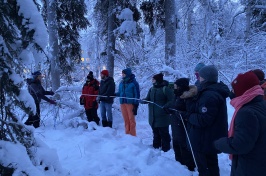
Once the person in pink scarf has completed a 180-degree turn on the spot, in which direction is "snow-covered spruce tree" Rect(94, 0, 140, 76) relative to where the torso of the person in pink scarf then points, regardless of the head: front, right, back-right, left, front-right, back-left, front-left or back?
back-left

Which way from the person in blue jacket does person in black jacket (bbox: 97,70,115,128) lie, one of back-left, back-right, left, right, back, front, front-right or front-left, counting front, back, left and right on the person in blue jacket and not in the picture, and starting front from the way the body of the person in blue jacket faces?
right

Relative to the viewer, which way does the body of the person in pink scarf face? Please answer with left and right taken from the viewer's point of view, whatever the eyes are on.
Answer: facing to the left of the viewer

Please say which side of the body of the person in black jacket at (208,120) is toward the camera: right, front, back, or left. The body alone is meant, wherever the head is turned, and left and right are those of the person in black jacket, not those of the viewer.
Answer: left

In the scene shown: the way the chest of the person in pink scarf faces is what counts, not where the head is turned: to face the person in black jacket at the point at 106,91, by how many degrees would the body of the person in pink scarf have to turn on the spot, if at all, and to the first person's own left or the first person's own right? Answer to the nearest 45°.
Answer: approximately 45° to the first person's own right

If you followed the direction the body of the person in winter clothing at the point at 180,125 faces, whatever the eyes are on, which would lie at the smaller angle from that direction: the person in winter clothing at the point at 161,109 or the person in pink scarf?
the person in winter clothing

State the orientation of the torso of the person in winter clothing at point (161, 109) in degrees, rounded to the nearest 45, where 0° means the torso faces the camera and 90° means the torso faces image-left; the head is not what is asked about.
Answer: approximately 45°

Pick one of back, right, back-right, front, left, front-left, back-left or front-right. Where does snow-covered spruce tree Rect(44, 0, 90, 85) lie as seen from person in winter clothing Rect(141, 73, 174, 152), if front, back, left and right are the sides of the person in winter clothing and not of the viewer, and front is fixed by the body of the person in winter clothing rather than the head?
right

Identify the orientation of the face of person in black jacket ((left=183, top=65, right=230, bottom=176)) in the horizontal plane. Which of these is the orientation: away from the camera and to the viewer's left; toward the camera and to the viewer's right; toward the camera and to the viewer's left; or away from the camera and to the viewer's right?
away from the camera and to the viewer's left

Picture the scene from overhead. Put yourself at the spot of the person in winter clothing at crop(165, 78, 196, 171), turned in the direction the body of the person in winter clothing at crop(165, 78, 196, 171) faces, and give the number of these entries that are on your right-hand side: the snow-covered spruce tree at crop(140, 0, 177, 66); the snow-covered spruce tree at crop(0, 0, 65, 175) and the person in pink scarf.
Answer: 1

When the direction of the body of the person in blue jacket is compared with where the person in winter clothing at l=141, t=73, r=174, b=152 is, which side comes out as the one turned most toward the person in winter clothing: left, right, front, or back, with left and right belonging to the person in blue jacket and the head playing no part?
left

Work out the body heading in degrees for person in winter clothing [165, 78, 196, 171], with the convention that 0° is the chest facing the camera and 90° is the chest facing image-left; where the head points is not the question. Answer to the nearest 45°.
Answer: approximately 90°
